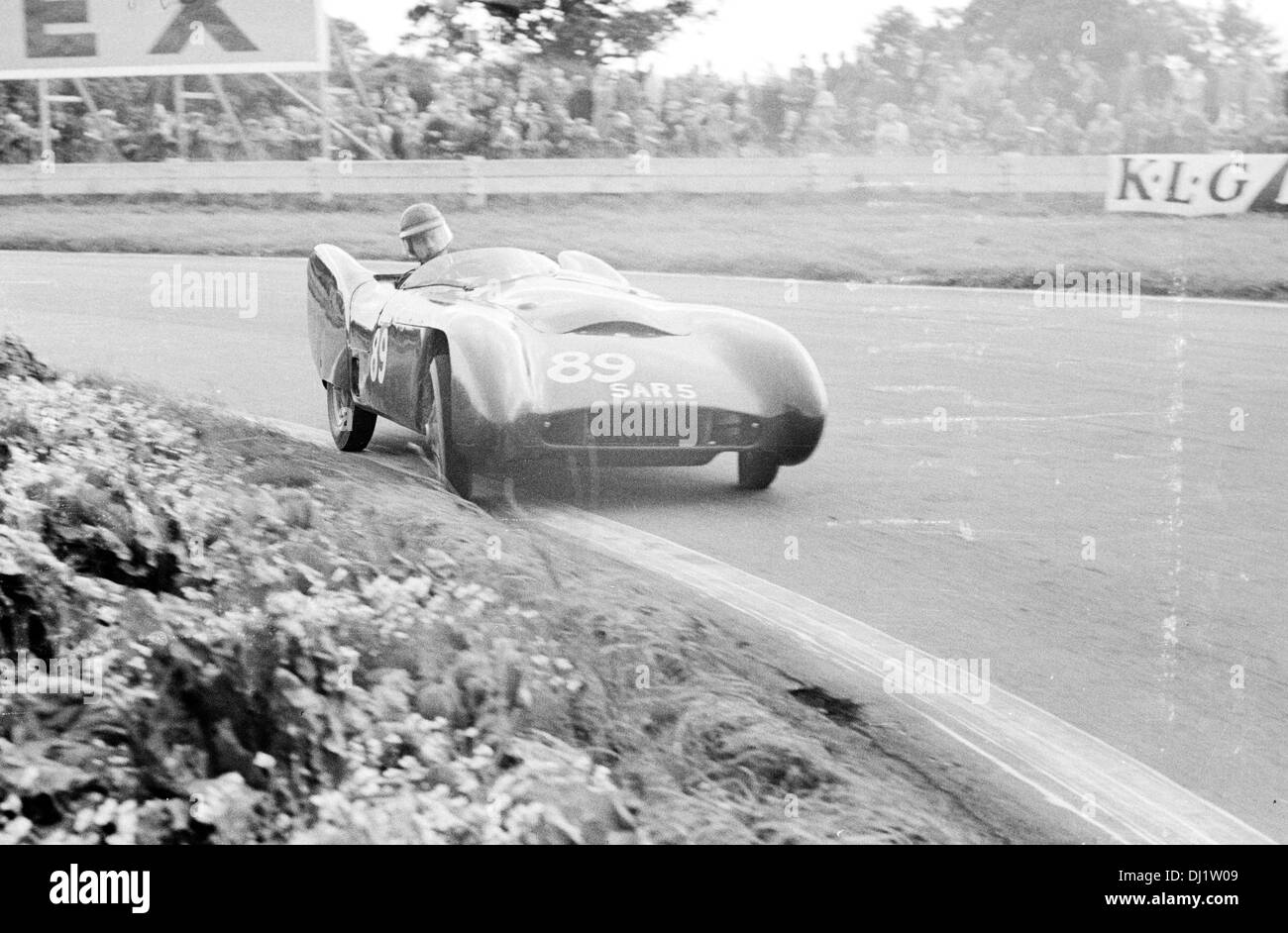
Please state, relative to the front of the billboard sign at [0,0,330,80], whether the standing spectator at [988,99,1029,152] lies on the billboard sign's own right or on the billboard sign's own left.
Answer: on the billboard sign's own left

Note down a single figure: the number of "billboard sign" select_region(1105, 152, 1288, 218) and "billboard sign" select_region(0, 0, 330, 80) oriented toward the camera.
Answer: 2

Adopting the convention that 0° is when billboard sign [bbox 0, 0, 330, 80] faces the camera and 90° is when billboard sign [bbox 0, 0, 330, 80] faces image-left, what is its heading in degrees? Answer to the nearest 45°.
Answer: approximately 0°

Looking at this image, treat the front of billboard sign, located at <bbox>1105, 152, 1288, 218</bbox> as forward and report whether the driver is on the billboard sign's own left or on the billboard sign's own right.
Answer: on the billboard sign's own right

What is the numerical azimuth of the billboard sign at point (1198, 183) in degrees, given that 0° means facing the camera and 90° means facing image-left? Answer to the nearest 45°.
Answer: approximately 0°

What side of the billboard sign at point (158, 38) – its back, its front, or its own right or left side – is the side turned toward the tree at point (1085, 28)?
left
